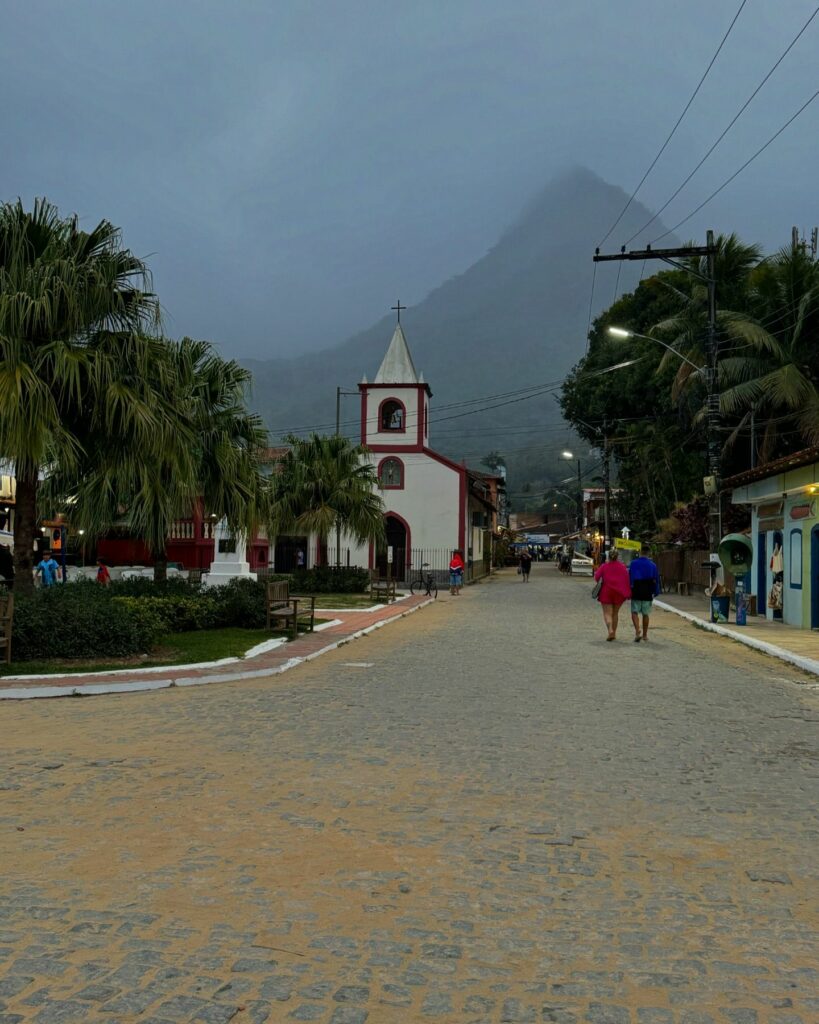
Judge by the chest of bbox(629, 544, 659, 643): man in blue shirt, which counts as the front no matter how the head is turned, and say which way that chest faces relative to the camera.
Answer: away from the camera

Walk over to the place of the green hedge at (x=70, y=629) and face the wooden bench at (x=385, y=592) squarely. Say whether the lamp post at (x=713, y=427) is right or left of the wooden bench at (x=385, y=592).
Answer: right

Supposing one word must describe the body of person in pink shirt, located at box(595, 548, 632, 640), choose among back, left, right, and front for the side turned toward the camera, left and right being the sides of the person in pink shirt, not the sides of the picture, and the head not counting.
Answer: back

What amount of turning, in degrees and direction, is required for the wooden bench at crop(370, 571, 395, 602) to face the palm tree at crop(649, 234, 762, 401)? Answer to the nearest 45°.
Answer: approximately 45° to its left

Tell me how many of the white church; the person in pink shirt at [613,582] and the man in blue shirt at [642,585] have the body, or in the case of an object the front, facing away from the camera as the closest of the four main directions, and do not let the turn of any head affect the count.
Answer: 2

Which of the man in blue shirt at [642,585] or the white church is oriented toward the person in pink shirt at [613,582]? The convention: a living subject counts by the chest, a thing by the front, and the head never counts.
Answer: the white church

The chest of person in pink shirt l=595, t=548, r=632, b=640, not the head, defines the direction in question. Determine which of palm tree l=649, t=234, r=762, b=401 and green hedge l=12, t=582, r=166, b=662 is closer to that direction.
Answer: the palm tree

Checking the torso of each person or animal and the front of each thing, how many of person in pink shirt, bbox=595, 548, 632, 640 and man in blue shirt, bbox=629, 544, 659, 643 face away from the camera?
2

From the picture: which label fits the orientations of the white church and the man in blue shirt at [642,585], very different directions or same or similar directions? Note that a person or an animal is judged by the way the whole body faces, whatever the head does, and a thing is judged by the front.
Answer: very different directions

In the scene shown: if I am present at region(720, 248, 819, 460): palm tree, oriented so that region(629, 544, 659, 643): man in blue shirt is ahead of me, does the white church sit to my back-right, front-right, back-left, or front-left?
back-right

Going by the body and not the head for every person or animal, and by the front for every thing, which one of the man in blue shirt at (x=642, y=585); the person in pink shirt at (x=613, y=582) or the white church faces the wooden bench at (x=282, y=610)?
the white church

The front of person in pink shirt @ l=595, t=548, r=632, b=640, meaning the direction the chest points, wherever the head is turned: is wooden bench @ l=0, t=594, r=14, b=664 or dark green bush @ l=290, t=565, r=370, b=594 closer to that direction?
the dark green bush
